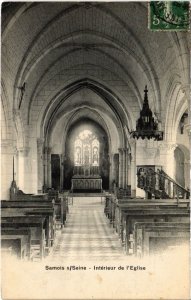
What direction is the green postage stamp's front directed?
toward the camera
